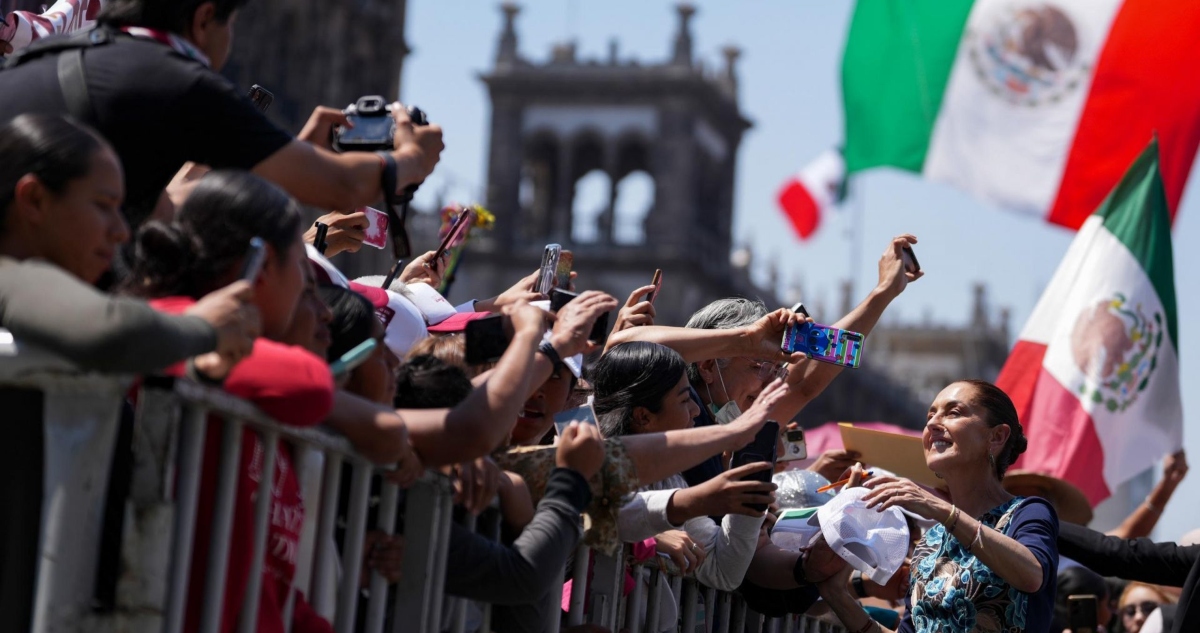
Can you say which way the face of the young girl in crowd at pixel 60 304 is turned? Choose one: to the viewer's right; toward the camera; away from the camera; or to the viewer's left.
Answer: to the viewer's right

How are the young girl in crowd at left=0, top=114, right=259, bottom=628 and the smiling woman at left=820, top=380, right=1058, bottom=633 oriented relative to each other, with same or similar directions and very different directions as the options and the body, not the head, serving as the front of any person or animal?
very different directions

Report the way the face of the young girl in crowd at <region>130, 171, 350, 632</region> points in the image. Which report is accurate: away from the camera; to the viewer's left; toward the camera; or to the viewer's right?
to the viewer's right

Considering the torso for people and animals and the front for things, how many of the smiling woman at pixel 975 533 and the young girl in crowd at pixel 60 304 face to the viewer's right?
1

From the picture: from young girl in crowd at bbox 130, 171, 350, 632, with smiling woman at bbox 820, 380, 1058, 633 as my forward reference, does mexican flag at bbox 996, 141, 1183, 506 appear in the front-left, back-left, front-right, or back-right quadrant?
front-left

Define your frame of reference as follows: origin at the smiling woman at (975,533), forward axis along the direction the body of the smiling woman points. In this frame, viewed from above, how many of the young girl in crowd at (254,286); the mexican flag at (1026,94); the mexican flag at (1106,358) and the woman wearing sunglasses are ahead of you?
1

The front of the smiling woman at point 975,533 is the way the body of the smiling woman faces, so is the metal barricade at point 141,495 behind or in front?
in front

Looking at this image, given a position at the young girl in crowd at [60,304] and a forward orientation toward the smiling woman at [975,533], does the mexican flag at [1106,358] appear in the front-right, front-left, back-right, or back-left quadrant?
front-left

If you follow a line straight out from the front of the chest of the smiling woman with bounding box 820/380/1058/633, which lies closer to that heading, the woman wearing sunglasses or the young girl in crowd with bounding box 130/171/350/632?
the young girl in crowd

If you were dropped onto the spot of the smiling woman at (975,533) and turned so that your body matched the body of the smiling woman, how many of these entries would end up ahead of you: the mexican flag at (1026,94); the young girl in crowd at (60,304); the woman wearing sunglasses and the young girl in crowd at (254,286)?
2

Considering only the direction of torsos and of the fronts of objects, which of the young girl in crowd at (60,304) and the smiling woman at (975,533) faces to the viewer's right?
the young girl in crowd

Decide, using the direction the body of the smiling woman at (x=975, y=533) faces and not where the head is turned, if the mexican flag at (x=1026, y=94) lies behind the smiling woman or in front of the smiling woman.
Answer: behind

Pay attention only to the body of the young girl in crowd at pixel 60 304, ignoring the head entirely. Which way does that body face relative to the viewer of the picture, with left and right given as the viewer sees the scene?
facing to the right of the viewer
